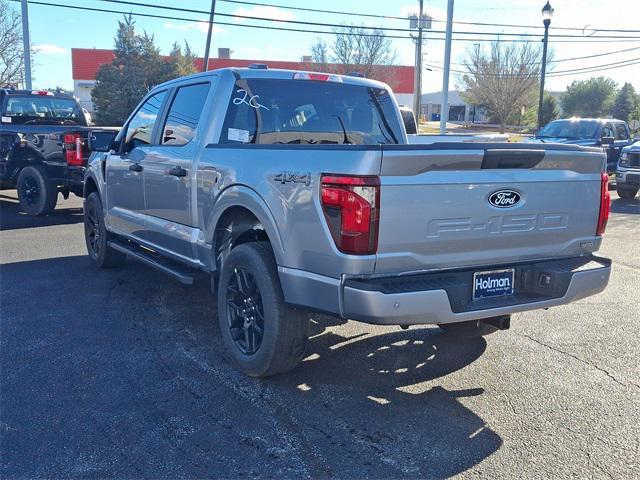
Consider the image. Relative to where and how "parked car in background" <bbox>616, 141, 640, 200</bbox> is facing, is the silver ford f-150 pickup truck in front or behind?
in front

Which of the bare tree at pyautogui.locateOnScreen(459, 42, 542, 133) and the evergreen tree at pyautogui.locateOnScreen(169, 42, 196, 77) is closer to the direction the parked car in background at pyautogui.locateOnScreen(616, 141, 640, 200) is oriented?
the evergreen tree

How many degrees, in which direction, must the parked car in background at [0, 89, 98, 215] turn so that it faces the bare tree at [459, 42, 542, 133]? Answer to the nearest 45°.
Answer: approximately 90° to its right

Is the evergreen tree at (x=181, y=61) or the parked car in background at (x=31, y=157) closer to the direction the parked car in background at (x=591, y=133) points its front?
the parked car in background

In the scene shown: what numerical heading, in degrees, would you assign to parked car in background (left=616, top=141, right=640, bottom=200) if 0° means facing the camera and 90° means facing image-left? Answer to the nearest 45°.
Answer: approximately 45°

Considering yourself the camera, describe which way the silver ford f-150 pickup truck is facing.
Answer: facing away from the viewer and to the left of the viewer

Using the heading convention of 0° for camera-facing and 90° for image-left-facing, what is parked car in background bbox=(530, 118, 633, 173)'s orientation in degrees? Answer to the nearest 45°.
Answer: approximately 45°

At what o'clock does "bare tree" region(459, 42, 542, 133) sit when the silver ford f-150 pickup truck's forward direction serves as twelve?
The bare tree is roughly at 2 o'clock from the silver ford f-150 pickup truck.

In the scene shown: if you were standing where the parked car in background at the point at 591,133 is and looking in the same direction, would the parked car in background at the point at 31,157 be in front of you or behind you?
in front

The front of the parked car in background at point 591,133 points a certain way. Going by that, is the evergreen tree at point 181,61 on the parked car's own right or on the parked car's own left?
on the parked car's own right

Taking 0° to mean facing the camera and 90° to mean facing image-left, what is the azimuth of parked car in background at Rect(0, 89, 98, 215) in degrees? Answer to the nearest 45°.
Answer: approximately 135°
